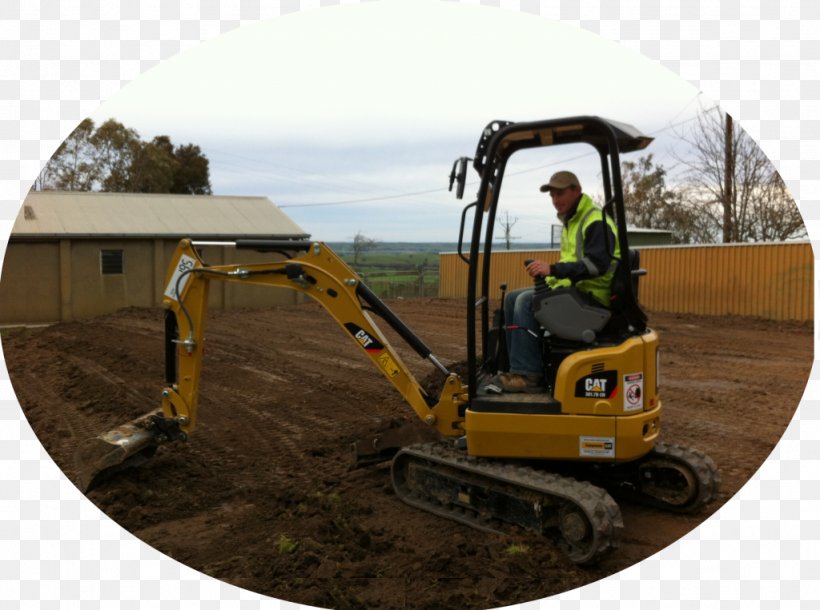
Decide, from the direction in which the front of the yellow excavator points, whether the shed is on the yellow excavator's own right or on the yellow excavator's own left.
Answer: on the yellow excavator's own right

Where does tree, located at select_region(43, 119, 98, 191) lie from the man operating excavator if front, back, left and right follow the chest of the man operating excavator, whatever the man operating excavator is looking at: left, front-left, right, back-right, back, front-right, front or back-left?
front-right

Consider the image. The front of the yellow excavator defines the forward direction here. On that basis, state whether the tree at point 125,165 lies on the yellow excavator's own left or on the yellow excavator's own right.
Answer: on the yellow excavator's own right

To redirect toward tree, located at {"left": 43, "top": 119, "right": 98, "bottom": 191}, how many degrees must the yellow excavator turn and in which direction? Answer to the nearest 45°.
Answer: approximately 45° to its right

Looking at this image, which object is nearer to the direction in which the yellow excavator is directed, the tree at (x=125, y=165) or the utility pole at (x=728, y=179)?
the tree

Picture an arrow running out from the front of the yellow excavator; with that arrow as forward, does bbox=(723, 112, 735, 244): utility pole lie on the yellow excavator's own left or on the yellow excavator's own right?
on the yellow excavator's own right

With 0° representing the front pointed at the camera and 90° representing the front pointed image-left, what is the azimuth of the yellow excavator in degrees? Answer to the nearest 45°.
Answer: approximately 90°

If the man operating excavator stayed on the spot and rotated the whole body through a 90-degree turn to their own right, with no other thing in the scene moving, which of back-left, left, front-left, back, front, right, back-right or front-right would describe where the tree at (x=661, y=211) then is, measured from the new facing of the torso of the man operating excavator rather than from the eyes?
front

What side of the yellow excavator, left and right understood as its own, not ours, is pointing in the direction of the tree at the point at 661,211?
right

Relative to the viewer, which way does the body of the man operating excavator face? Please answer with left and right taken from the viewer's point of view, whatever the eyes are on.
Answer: facing to the left of the viewer
